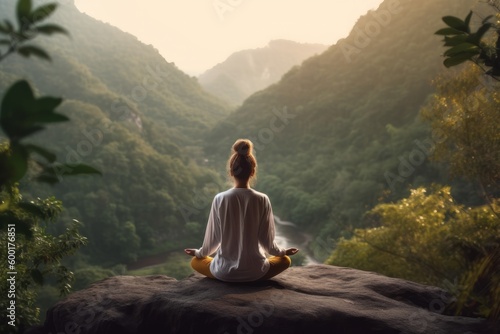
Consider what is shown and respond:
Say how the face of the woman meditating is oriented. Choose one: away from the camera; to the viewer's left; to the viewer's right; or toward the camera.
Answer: away from the camera

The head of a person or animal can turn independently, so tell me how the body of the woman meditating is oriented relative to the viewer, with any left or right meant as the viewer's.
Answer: facing away from the viewer

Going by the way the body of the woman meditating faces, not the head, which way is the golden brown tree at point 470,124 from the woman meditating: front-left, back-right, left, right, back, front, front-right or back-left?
front-right

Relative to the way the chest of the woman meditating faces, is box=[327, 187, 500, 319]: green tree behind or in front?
in front
